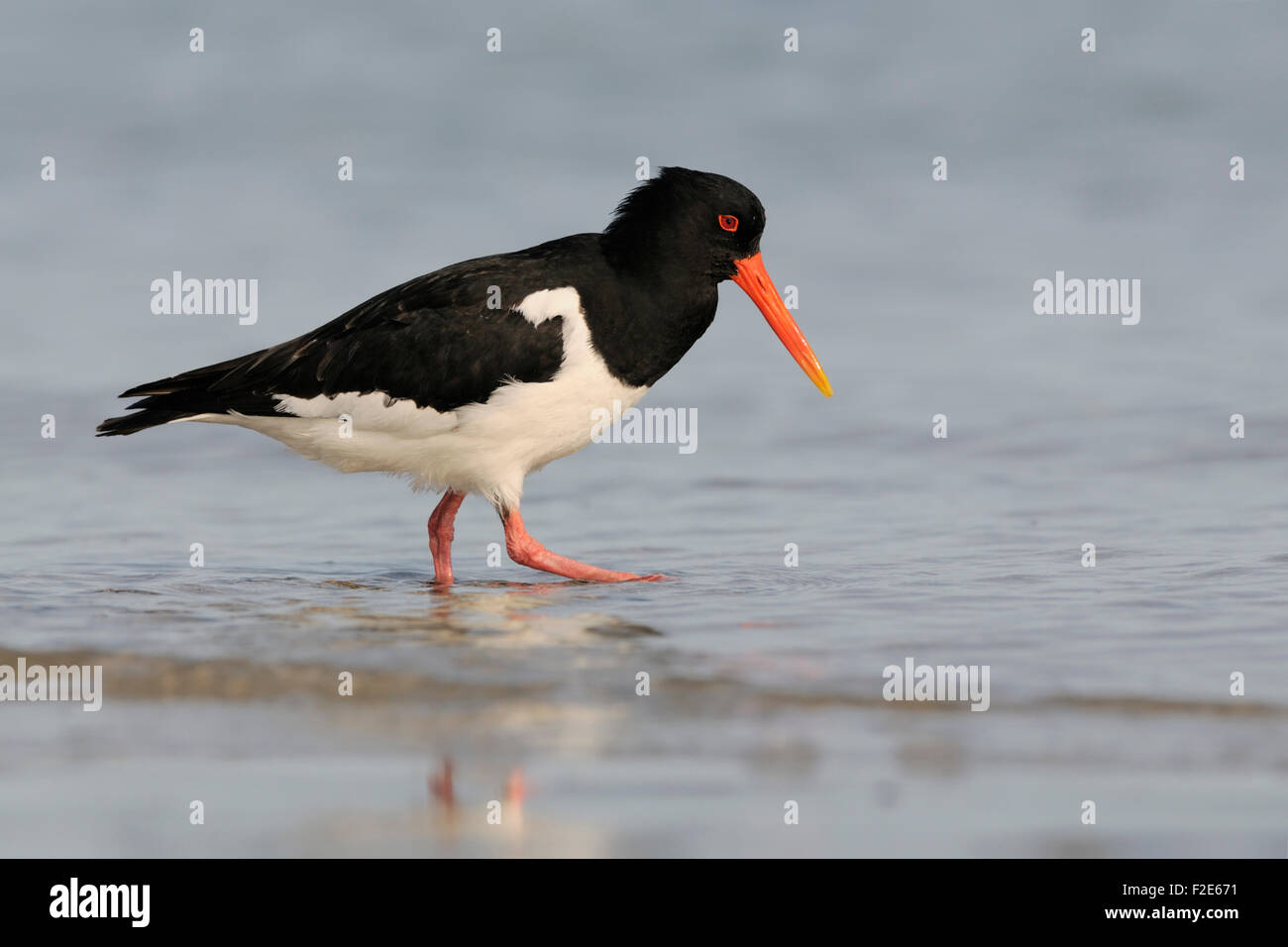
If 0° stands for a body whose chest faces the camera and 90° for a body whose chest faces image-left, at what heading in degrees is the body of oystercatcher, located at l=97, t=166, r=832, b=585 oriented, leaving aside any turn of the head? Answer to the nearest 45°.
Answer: approximately 270°
